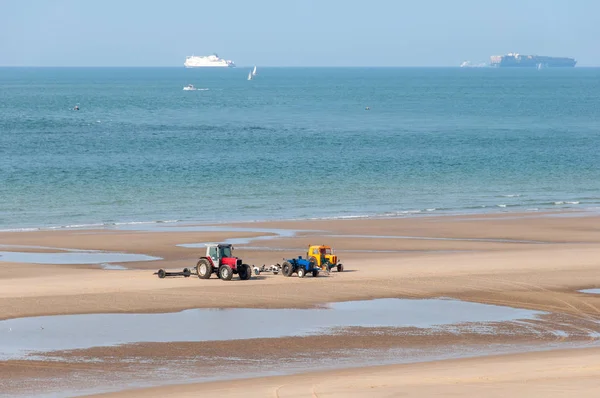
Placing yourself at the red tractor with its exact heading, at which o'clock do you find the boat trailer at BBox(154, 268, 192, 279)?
The boat trailer is roughly at 5 o'clock from the red tractor.

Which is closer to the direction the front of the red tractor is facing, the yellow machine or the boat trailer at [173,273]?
the yellow machine

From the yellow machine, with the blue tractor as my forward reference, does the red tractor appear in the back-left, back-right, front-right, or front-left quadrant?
front-right

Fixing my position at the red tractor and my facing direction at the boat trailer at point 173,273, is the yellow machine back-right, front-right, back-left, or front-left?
back-right

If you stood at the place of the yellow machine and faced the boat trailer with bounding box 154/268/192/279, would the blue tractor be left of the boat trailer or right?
left

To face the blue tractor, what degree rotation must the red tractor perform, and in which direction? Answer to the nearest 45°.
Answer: approximately 45° to its left

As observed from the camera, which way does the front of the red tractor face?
facing the viewer and to the right of the viewer

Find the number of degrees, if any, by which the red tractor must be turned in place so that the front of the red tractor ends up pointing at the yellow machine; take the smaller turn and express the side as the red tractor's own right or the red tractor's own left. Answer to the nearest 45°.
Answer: approximately 45° to the red tractor's own left

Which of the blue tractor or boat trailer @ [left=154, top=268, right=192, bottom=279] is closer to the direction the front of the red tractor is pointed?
the blue tractor

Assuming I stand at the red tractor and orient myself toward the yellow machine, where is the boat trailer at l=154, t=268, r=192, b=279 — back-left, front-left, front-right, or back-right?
back-left
